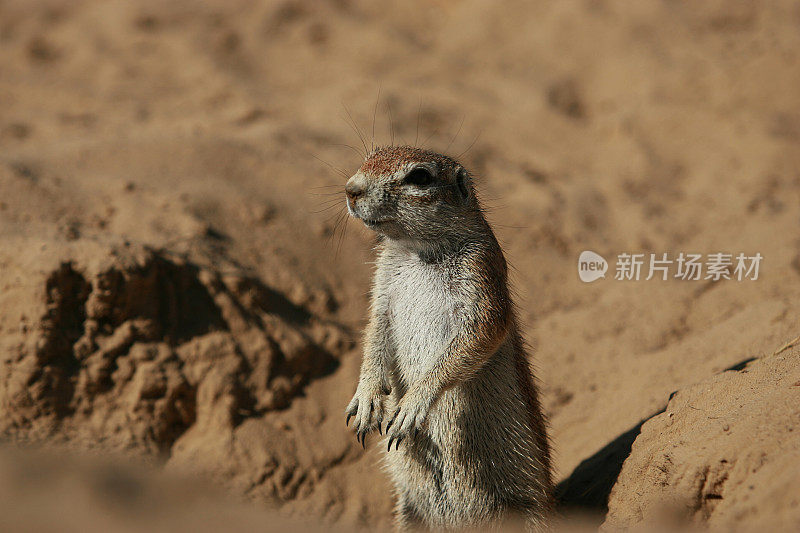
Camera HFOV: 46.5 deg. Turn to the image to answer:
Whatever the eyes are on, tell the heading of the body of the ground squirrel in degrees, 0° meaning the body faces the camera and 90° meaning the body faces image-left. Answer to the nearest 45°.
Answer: approximately 45°

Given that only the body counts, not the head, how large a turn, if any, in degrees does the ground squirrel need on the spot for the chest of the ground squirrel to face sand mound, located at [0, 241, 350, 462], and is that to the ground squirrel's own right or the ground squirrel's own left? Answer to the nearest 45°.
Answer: approximately 90° to the ground squirrel's own right
